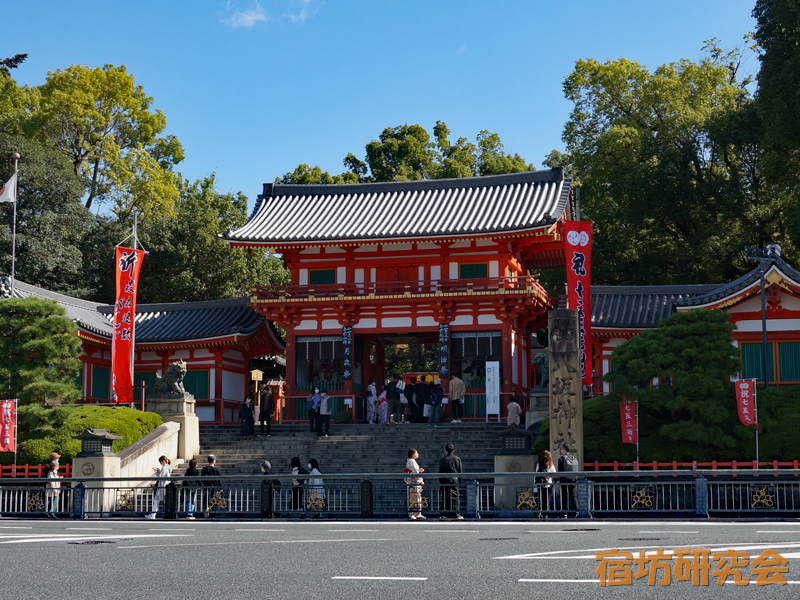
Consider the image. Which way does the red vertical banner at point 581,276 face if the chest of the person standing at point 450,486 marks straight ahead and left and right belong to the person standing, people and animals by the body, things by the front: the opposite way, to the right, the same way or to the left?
the opposite way

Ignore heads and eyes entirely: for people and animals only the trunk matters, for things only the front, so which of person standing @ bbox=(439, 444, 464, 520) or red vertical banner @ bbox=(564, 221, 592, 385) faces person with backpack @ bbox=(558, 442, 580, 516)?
the red vertical banner

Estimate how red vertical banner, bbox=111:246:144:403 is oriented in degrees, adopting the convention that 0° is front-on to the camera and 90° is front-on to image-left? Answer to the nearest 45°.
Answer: approximately 0°

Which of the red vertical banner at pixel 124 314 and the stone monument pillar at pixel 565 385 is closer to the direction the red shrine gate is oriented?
the stone monument pillar

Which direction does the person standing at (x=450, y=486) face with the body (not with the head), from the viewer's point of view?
away from the camera

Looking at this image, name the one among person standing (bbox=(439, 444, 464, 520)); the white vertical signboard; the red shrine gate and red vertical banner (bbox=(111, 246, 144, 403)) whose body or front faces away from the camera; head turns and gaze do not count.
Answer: the person standing
